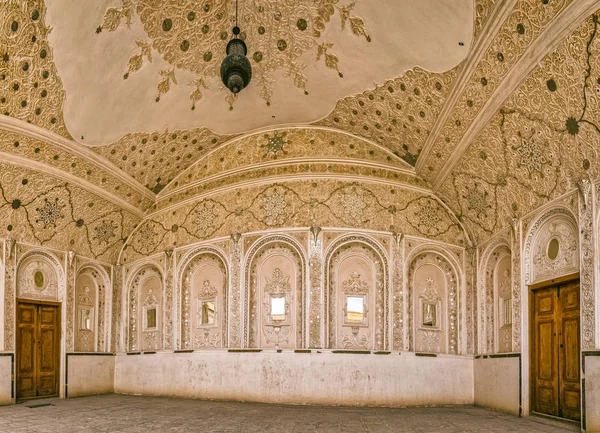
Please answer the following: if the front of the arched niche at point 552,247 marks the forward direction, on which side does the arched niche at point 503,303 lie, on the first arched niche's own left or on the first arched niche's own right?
on the first arched niche's own right

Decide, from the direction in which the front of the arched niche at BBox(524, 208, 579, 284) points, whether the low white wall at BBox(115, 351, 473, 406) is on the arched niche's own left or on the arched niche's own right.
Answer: on the arched niche's own right

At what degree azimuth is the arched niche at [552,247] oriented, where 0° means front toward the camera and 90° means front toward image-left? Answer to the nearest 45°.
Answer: approximately 45°
